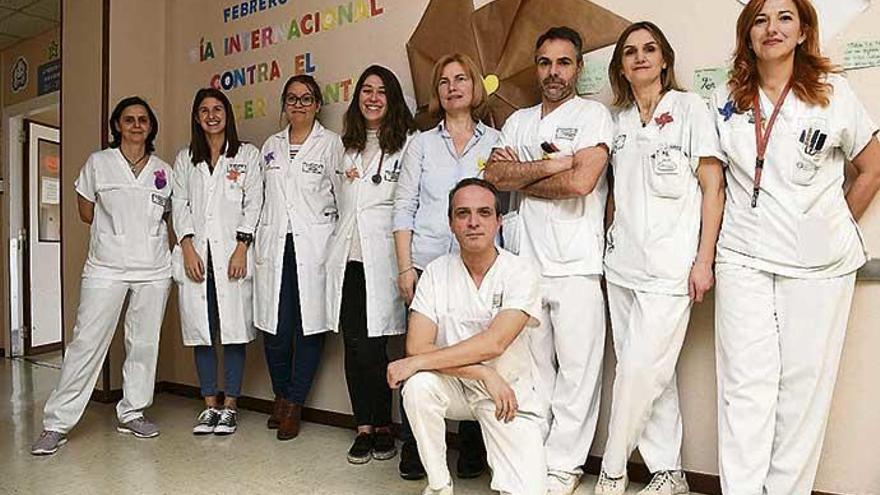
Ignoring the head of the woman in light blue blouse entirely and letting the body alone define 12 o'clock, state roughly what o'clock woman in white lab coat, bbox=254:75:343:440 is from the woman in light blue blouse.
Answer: The woman in white lab coat is roughly at 4 o'clock from the woman in light blue blouse.

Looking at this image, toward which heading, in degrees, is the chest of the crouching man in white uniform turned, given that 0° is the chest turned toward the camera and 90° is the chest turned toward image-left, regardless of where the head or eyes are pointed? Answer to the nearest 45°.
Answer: approximately 0°

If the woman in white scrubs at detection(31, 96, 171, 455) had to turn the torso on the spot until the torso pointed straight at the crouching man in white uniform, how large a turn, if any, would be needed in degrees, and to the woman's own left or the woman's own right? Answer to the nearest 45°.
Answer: approximately 45° to the woman's own left
